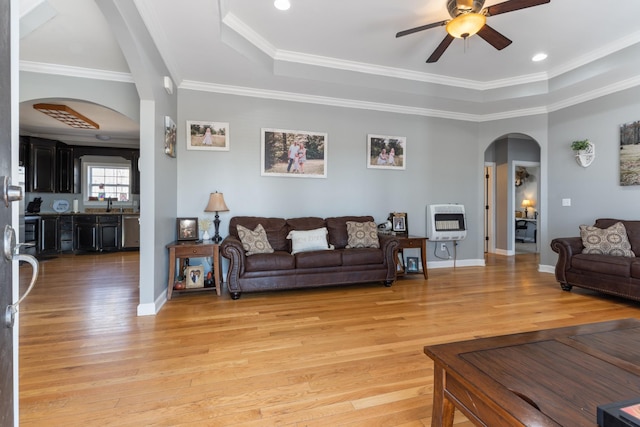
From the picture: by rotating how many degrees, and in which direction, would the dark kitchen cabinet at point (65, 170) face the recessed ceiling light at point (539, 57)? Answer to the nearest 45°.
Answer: approximately 45° to its left

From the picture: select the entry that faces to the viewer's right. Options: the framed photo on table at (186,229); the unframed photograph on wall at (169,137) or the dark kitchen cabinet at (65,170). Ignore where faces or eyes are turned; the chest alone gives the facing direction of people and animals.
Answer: the unframed photograph on wall

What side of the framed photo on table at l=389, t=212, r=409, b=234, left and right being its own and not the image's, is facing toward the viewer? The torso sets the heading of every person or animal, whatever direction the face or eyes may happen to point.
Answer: front

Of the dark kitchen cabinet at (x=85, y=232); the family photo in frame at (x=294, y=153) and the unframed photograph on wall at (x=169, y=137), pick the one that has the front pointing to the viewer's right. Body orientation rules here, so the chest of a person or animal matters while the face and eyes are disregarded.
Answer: the unframed photograph on wall

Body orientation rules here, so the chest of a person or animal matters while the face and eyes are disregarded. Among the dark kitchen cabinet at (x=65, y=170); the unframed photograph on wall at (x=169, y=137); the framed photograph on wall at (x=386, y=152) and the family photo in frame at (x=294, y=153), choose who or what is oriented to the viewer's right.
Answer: the unframed photograph on wall at (x=169, y=137)

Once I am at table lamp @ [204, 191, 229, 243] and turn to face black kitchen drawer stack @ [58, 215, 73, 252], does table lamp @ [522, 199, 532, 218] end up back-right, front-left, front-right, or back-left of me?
back-right

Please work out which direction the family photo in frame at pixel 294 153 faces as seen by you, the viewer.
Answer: facing the viewer

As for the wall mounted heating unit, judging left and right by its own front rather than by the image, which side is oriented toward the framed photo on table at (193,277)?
right

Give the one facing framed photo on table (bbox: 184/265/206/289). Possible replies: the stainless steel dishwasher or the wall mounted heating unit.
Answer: the stainless steel dishwasher

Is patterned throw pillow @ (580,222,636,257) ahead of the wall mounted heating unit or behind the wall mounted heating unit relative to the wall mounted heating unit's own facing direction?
ahead

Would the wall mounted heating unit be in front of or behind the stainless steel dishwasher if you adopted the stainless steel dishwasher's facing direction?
in front

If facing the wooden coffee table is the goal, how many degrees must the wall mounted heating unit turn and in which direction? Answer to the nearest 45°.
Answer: approximately 45° to its right

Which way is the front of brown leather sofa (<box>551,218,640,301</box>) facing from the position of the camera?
facing the viewer and to the left of the viewer

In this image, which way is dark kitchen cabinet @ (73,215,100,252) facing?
toward the camera

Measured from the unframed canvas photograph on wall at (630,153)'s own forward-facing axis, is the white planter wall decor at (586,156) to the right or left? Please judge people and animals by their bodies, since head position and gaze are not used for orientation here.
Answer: on its right

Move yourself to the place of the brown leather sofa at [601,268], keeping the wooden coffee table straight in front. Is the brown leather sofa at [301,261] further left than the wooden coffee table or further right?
right
